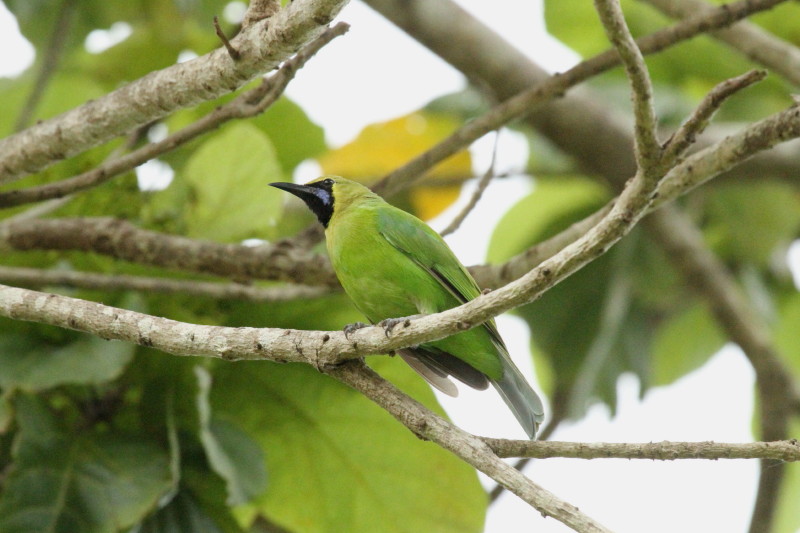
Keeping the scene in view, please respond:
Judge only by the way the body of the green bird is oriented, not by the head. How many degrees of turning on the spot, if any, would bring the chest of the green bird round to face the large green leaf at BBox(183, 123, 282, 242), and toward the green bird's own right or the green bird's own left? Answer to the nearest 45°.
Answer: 0° — it already faces it

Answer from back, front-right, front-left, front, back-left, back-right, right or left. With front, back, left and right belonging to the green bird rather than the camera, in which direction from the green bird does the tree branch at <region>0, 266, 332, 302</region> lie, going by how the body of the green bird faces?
front

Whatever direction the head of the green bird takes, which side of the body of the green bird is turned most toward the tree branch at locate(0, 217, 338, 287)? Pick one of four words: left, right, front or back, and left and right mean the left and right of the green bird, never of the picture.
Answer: front

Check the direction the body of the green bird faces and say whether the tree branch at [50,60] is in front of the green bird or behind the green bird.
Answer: in front

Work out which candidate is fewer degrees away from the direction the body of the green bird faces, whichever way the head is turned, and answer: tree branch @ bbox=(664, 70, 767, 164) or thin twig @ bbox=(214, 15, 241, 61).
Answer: the thin twig

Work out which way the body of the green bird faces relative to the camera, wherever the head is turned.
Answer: to the viewer's left

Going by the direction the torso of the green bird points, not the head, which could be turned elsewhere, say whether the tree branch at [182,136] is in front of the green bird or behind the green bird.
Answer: in front
